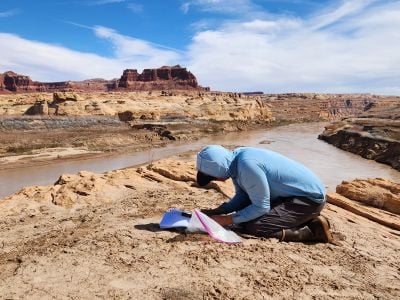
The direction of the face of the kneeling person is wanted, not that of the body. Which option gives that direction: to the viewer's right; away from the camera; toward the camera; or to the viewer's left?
to the viewer's left

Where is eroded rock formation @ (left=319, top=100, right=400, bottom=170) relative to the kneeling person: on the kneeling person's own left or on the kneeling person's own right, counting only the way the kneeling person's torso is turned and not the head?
on the kneeling person's own right

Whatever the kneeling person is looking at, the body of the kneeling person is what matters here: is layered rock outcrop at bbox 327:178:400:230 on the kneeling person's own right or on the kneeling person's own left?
on the kneeling person's own right

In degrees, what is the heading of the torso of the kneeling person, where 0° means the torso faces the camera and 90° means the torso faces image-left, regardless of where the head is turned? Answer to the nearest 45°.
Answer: approximately 90°
